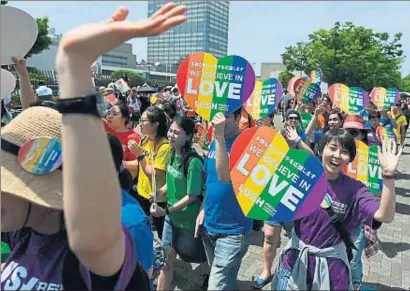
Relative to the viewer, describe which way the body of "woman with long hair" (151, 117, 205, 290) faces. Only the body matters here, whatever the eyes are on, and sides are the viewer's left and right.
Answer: facing the viewer and to the left of the viewer

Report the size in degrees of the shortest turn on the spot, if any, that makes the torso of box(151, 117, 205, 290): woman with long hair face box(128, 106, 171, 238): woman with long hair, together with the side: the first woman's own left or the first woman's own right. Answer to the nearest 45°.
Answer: approximately 90° to the first woman's own right

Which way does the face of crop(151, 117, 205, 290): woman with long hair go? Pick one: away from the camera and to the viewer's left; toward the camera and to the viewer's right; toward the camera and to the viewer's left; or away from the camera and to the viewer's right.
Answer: toward the camera and to the viewer's left
